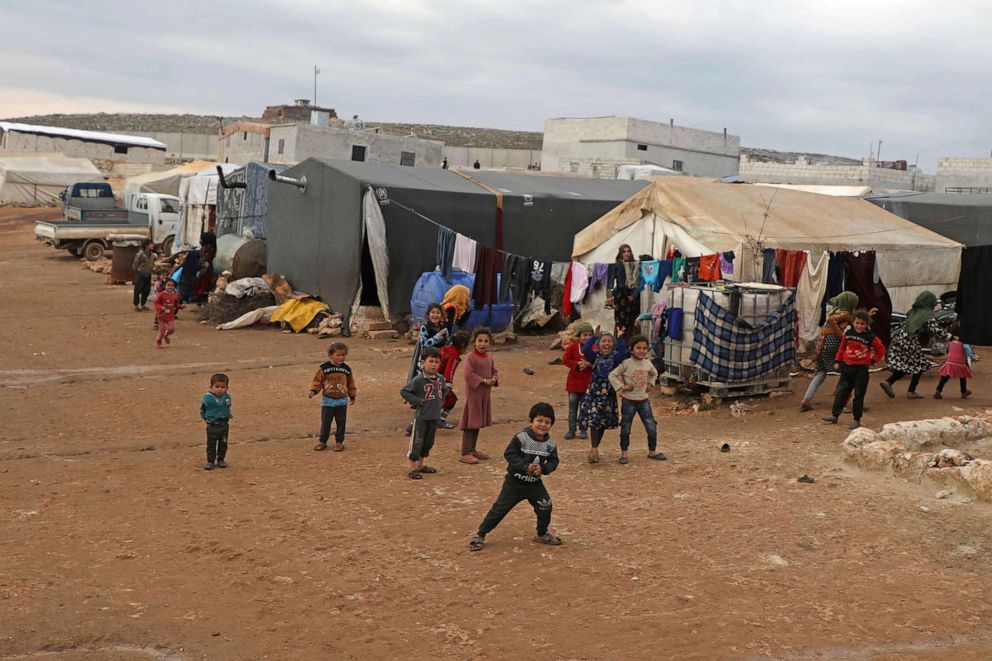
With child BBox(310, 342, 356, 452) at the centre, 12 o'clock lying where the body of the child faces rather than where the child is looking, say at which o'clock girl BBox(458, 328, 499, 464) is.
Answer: The girl is roughly at 10 o'clock from the child.

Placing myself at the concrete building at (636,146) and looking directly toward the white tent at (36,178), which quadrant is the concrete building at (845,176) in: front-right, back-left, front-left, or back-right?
back-left

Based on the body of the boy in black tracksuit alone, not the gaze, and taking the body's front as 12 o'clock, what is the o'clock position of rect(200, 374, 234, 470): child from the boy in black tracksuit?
The child is roughly at 4 o'clock from the boy in black tracksuit.

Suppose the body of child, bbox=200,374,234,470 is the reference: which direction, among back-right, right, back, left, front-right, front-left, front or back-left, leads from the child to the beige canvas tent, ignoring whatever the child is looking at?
back-left

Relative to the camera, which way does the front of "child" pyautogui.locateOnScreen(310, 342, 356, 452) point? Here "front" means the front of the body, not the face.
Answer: toward the camera

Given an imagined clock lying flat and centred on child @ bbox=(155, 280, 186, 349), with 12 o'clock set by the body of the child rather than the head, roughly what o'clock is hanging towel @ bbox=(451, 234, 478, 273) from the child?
The hanging towel is roughly at 9 o'clock from the child.

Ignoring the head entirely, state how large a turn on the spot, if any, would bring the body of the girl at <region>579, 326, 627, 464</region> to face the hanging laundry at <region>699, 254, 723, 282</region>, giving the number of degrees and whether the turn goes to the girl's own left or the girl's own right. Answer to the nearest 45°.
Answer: approximately 180°

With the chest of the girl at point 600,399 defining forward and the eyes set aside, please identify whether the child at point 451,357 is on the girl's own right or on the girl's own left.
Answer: on the girl's own right

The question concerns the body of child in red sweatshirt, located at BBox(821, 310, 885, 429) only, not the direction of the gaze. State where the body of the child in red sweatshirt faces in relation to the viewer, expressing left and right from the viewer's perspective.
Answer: facing the viewer

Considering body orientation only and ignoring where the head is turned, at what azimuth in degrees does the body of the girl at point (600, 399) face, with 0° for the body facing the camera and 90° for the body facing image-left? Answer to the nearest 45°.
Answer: approximately 0°

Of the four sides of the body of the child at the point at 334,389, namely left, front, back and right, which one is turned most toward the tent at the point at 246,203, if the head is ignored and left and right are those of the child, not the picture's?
back

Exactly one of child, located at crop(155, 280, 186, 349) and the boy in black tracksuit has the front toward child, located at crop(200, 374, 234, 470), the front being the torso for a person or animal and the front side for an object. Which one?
child, located at crop(155, 280, 186, 349)

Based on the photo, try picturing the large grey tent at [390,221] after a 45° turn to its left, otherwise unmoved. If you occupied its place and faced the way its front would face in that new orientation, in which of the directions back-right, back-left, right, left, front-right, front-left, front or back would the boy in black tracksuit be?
front

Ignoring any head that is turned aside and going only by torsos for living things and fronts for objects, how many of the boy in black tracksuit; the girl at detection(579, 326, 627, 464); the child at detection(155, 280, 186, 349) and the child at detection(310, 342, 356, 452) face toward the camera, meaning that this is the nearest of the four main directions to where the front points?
4
